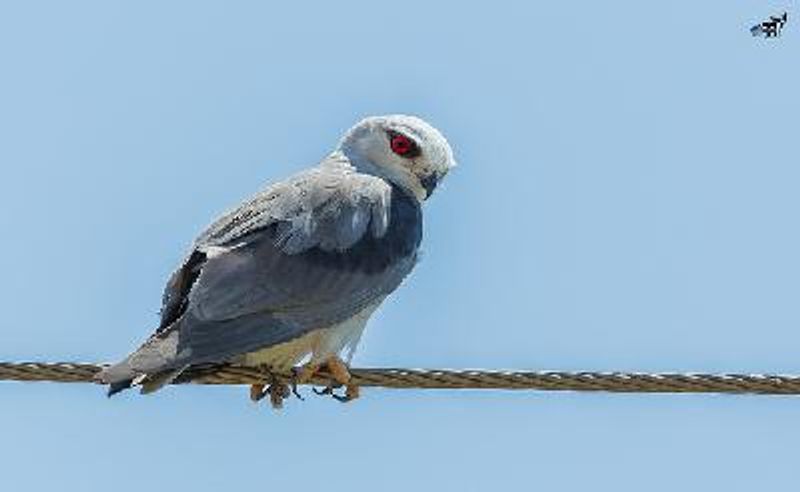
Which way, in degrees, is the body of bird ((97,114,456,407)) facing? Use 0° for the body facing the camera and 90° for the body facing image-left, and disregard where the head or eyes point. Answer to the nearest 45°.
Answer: approximately 270°
